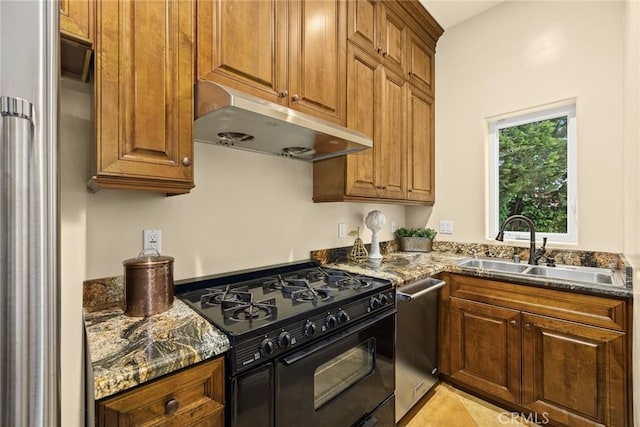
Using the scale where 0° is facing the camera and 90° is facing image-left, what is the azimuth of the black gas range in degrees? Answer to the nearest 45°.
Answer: approximately 315°

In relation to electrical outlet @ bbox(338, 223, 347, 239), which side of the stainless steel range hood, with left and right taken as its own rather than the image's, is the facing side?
left

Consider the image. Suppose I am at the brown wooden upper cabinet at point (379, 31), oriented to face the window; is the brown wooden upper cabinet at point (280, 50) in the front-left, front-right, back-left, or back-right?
back-right

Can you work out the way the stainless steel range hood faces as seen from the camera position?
facing the viewer and to the right of the viewer

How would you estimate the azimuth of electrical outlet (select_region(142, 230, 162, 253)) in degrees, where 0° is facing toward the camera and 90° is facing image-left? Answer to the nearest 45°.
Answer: approximately 0°

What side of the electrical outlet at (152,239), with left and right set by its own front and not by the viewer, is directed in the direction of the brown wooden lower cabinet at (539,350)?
left

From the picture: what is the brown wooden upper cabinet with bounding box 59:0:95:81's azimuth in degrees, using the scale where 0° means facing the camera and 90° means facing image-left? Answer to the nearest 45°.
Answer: approximately 315°

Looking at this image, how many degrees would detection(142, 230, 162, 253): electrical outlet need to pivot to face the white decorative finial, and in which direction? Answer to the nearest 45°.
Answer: approximately 90° to its left

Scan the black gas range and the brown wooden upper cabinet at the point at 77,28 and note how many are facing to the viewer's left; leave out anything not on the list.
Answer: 0
